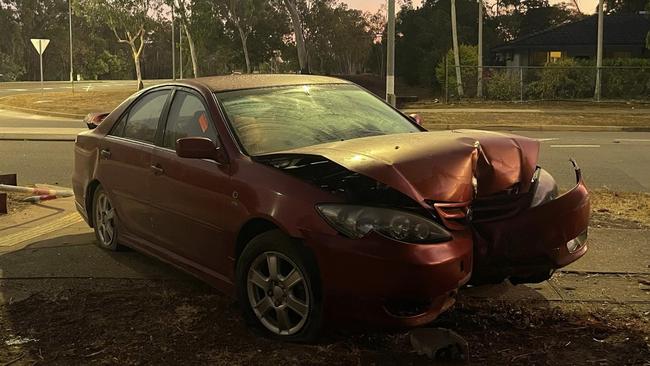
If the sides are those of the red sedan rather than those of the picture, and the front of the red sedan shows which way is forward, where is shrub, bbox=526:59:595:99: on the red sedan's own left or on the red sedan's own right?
on the red sedan's own left

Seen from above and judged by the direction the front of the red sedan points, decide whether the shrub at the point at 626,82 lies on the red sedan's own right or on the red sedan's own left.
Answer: on the red sedan's own left

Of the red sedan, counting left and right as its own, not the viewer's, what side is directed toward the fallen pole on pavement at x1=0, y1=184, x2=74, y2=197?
back

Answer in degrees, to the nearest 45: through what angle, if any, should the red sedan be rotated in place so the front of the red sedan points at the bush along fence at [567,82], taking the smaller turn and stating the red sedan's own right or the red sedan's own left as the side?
approximately 135° to the red sedan's own left

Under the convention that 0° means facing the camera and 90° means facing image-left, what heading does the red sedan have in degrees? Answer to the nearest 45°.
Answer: approximately 315°

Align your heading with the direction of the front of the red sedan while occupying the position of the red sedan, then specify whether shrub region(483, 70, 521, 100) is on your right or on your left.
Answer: on your left
